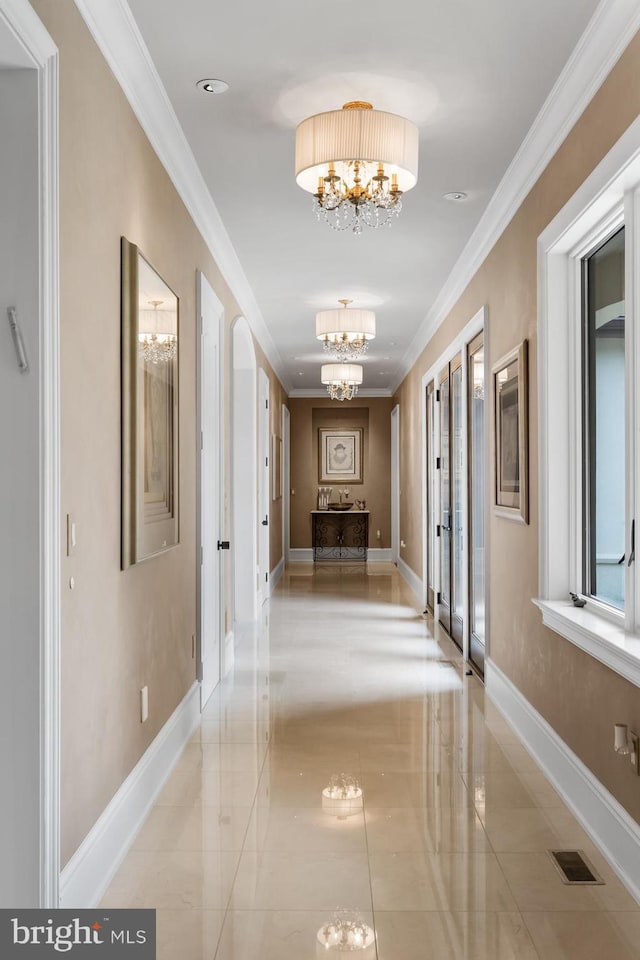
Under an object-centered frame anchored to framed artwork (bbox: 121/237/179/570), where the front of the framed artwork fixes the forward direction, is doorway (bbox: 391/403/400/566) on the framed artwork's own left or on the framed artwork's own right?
on the framed artwork's own left

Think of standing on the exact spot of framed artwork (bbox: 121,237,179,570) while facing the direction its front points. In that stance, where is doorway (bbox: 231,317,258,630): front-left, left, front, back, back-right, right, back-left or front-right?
left

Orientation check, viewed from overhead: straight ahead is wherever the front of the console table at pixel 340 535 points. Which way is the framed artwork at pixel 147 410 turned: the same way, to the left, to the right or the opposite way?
to the left

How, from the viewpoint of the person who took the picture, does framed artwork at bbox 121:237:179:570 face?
facing to the right of the viewer

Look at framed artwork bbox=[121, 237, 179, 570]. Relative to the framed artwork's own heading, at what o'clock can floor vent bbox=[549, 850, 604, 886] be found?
The floor vent is roughly at 1 o'clock from the framed artwork.

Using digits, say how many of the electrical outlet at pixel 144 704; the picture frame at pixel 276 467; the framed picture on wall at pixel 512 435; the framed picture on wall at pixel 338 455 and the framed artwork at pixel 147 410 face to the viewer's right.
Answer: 3

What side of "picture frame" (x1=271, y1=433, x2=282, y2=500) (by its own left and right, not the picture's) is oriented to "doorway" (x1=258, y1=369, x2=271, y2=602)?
right

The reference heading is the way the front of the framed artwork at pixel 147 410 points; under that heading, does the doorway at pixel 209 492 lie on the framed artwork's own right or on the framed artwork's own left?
on the framed artwork's own left

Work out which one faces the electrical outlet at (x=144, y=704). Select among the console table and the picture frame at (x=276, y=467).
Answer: the console table

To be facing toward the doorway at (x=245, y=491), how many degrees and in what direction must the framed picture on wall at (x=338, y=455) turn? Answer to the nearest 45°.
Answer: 0° — it already faces it

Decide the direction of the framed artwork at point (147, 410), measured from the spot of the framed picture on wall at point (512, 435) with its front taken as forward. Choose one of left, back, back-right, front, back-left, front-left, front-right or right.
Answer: front-left

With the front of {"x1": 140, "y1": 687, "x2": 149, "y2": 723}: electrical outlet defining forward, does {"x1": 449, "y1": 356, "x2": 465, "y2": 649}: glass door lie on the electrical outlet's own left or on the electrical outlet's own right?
on the electrical outlet's own left

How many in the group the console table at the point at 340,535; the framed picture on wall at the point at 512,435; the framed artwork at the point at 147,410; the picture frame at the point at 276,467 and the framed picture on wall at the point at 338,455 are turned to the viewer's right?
2

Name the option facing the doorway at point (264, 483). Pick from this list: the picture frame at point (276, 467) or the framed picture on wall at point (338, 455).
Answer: the framed picture on wall

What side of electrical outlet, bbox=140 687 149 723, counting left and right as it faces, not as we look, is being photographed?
right

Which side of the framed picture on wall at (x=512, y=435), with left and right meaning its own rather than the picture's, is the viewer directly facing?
left

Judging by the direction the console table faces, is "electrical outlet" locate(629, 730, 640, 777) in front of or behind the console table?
in front
